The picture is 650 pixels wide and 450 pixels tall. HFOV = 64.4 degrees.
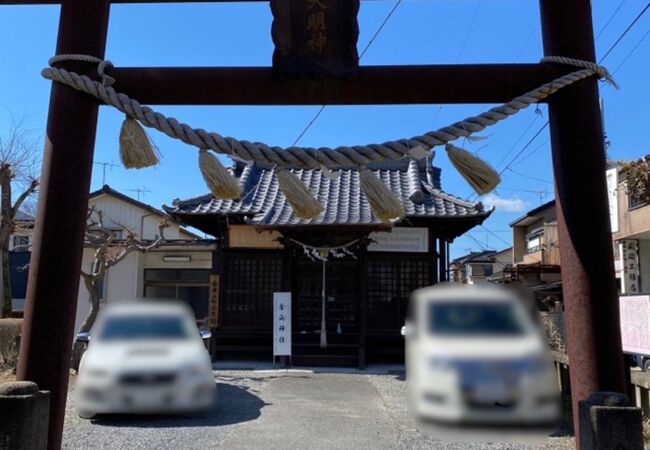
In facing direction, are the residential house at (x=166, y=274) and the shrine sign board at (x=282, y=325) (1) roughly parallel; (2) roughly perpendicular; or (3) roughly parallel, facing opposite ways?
roughly parallel

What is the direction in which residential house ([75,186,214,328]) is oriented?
toward the camera

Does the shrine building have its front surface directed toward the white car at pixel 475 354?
yes

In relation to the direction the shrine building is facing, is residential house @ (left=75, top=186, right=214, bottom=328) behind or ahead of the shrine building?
behind

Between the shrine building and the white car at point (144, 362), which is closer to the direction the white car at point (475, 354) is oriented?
the white car

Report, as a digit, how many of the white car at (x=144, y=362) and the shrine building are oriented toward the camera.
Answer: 2

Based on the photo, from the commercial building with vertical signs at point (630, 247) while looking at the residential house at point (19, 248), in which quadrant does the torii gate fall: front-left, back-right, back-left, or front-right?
front-left

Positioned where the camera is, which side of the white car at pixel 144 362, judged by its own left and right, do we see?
front

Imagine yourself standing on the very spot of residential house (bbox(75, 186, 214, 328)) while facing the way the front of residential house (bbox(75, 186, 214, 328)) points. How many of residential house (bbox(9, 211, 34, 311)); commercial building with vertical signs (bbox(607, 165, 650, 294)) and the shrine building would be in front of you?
0

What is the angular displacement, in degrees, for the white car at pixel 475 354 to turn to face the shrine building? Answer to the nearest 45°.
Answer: approximately 180°

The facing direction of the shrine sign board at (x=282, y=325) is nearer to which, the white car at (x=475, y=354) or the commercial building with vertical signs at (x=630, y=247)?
the white car

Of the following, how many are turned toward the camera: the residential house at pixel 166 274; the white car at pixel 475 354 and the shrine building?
3

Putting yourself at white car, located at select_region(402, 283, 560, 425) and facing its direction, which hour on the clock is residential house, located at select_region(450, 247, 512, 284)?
The residential house is roughly at 6 o'clock from the white car.
